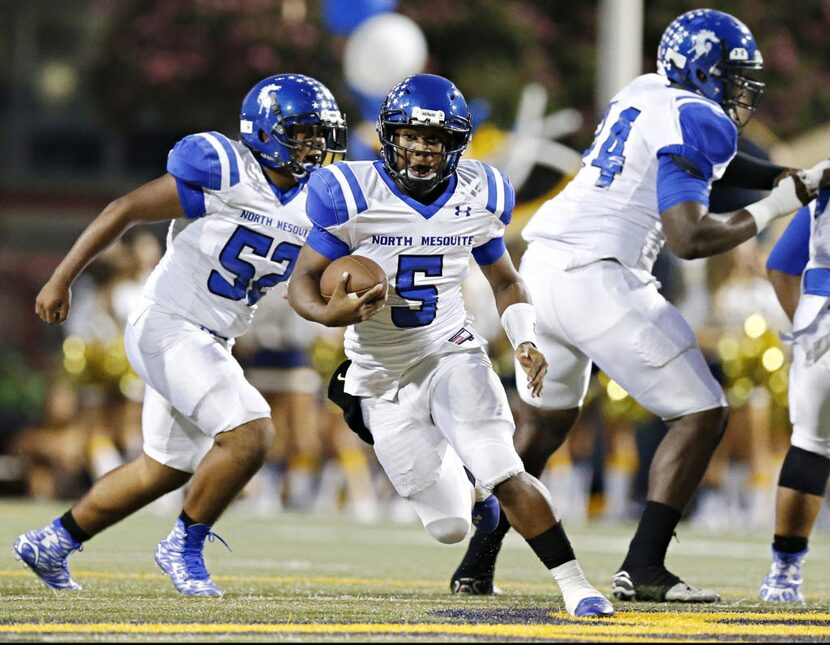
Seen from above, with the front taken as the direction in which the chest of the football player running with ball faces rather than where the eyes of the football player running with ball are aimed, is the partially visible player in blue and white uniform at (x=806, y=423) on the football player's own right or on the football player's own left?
on the football player's own left

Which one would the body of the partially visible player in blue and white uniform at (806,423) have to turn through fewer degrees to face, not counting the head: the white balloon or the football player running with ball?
the football player running with ball

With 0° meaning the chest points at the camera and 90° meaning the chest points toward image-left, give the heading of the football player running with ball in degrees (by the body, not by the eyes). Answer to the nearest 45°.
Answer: approximately 0°

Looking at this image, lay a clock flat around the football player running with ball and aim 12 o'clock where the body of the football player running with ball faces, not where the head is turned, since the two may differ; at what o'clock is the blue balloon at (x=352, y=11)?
The blue balloon is roughly at 6 o'clock from the football player running with ball.
